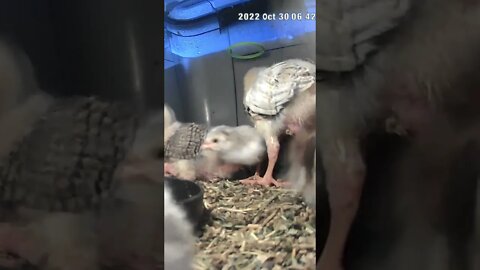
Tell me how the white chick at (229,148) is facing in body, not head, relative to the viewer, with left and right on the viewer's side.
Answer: facing to the left of the viewer
